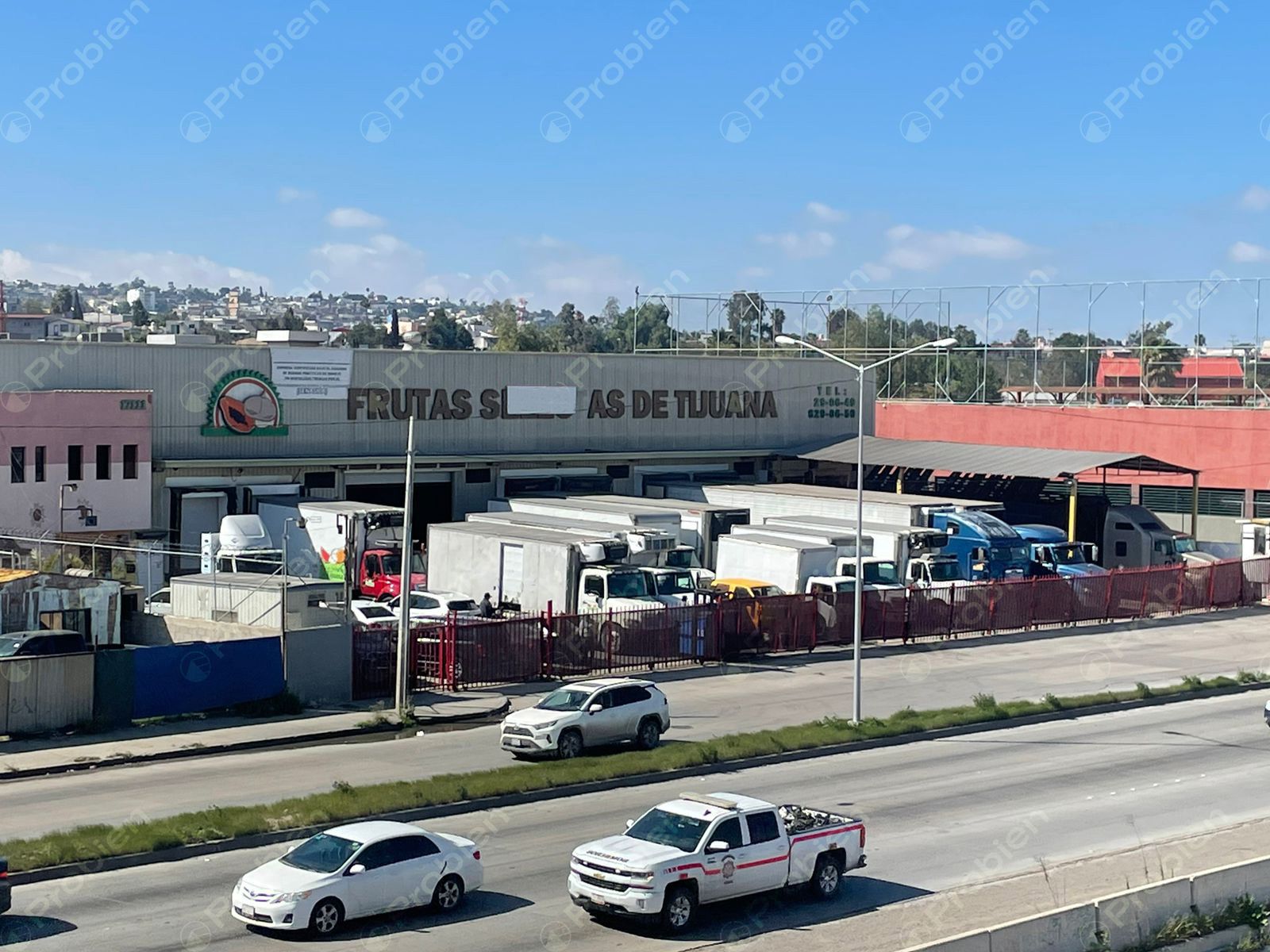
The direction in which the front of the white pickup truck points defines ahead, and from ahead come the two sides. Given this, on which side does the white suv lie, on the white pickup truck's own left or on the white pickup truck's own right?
on the white pickup truck's own right

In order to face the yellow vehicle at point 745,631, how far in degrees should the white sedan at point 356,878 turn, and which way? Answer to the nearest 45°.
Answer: approximately 180°

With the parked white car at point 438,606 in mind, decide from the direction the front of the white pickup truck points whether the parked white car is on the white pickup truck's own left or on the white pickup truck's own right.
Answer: on the white pickup truck's own right

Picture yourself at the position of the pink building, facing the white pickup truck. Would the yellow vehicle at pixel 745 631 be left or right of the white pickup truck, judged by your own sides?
left

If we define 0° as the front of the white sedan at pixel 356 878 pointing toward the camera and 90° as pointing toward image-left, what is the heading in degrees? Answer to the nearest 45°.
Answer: approximately 45°

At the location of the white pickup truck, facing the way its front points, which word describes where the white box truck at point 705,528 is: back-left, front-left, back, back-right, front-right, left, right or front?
back-right

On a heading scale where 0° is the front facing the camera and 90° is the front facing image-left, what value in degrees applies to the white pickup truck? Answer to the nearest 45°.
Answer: approximately 45°

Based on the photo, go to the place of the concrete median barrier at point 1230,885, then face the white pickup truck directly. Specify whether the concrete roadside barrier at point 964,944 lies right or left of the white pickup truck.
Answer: left

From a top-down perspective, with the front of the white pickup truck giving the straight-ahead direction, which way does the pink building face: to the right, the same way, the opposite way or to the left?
to the left
